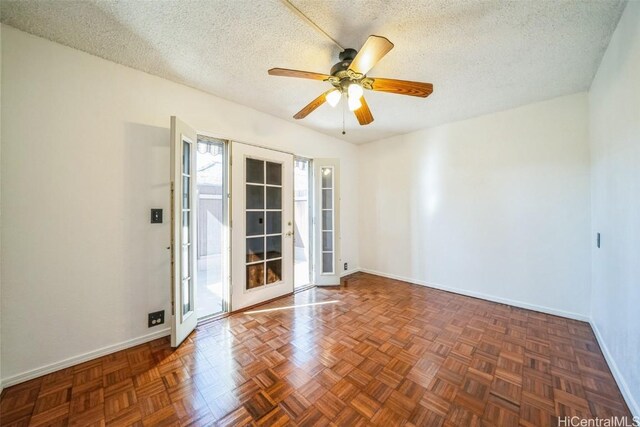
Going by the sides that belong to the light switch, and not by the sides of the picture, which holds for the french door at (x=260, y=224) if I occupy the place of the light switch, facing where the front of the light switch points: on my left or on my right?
on my left

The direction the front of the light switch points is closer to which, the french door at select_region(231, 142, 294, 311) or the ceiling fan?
the ceiling fan
